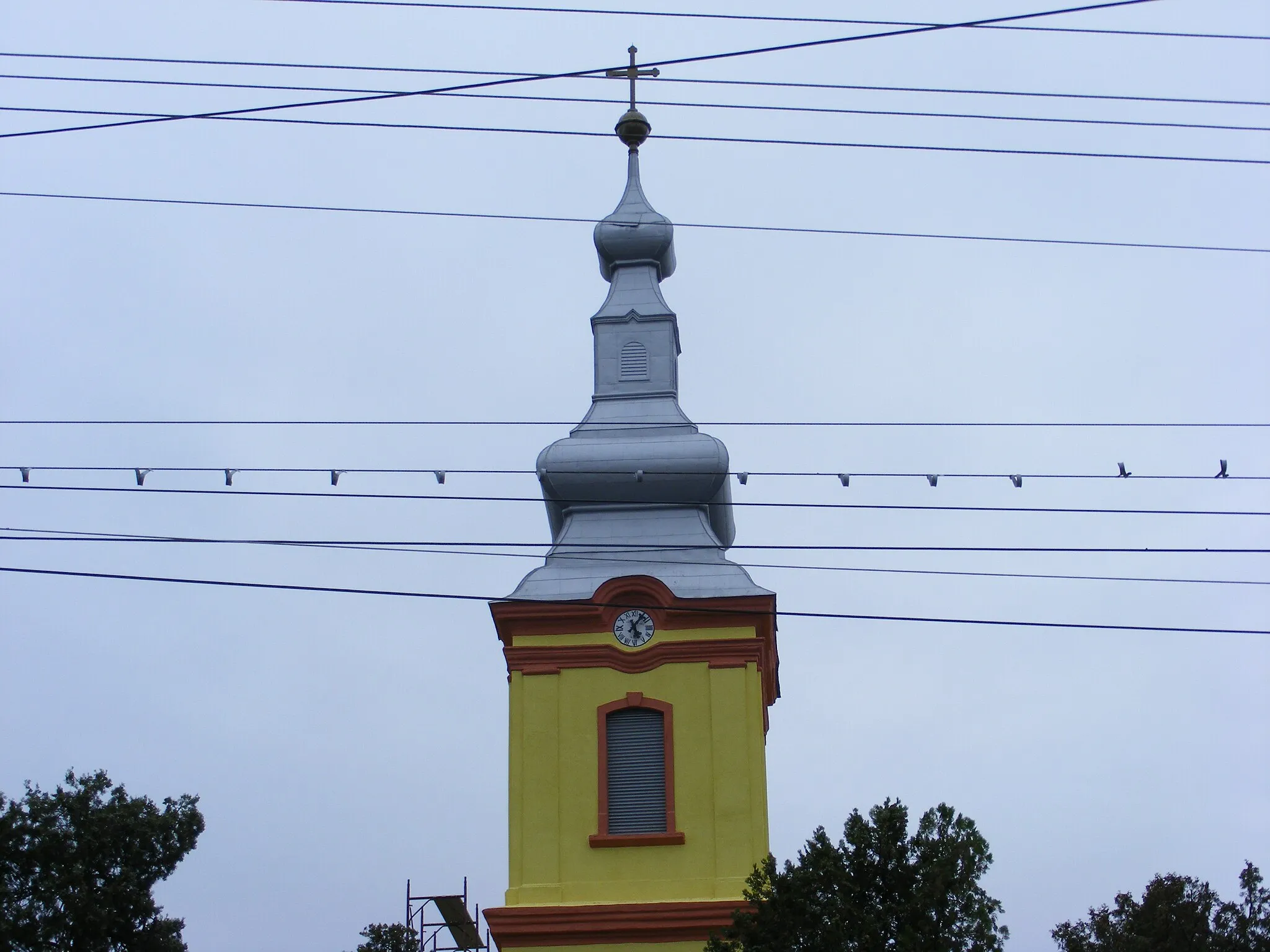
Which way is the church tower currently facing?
toward the camera

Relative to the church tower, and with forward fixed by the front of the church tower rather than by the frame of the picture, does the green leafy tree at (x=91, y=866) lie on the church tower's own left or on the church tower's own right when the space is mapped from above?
on the church tower's own right

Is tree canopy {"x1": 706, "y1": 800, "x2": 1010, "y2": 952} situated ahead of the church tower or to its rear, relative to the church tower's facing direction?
ahead

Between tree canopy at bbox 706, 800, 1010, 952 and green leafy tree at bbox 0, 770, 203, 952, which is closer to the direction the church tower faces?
the tree canopy
